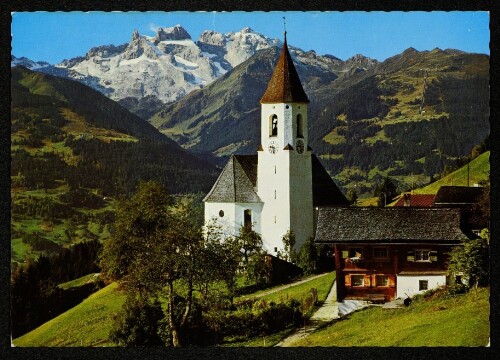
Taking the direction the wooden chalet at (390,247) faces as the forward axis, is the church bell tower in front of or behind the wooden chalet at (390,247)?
behind

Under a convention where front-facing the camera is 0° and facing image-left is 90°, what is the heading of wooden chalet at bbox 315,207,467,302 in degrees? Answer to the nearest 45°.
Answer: approximately 0°

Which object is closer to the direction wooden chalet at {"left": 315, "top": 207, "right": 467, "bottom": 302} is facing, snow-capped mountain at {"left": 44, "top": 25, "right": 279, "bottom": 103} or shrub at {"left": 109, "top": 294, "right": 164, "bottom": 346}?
the shrub

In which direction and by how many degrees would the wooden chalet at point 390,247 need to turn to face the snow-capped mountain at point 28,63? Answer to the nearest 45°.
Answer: approximately 90° to its right

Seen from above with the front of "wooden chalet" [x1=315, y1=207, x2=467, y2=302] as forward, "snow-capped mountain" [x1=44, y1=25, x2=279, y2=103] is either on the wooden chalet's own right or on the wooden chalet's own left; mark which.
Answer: on the wooden chalet's own right

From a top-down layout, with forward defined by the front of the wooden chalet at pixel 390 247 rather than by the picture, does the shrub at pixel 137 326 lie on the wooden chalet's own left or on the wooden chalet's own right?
on the wooden chalet's own right
